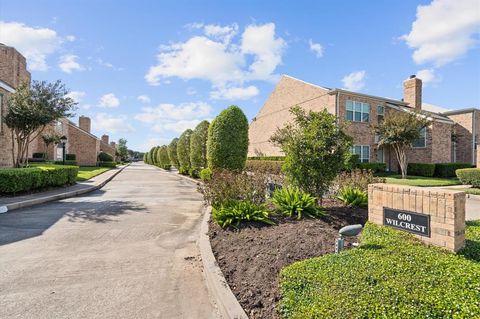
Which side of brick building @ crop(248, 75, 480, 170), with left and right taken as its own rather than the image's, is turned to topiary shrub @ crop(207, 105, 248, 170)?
right

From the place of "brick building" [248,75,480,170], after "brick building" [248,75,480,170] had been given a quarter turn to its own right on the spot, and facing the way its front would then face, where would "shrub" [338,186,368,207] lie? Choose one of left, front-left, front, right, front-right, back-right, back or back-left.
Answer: front-left

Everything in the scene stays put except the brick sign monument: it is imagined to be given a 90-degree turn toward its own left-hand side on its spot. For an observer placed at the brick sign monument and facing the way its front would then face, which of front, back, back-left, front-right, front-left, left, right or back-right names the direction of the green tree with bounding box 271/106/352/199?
back

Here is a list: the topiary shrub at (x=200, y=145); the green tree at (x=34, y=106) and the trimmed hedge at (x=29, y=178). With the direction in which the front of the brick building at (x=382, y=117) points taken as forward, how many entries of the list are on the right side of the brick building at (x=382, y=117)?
3

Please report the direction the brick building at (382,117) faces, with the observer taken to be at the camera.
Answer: facing the viewer and to the right of the viewer

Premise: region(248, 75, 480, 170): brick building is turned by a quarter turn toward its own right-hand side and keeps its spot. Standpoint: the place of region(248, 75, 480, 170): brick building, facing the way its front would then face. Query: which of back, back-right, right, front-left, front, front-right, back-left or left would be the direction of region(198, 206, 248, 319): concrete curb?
front-left

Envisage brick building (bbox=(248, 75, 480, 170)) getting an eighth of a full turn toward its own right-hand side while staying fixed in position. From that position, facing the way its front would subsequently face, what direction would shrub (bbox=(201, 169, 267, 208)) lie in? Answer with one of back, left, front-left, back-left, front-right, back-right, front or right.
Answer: front

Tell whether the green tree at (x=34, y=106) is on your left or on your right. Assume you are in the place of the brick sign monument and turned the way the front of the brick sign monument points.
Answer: on your right

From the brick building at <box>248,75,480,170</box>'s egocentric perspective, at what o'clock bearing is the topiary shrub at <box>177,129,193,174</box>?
The topiary shrub is roughly at 4 o'clock from the brick building.

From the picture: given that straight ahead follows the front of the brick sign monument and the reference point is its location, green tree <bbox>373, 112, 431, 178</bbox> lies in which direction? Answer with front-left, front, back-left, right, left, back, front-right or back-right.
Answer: back-right

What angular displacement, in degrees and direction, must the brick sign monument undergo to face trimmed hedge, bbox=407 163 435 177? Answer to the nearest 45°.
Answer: approximately 135° to its right

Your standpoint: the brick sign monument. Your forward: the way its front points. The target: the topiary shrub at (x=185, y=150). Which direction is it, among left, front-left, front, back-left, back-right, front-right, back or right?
right

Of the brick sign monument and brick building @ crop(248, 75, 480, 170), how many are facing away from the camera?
0

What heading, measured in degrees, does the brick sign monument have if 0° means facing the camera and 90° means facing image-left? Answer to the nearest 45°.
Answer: approximately 45°

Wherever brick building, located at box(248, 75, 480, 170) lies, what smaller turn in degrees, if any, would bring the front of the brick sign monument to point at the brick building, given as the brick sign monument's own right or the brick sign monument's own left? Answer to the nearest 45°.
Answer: approximately 135° to the brick sign monument's own right
